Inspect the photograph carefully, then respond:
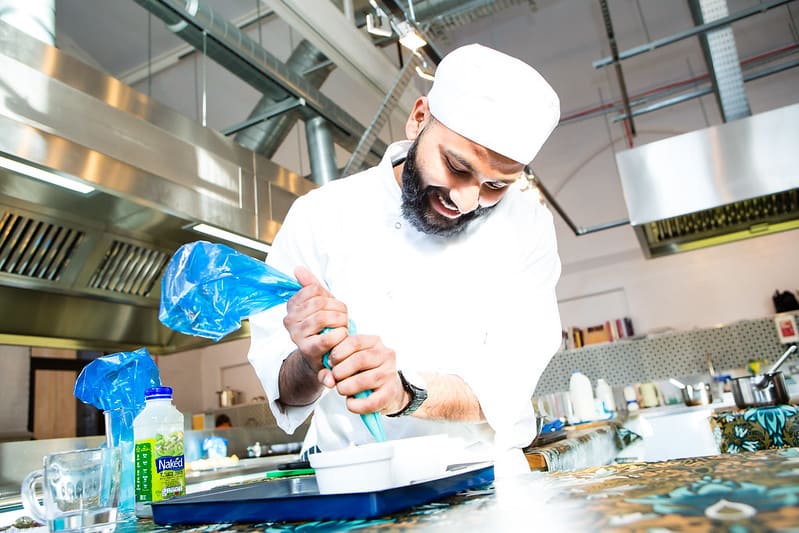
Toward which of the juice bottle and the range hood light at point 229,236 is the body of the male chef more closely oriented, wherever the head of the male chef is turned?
the juice bottle

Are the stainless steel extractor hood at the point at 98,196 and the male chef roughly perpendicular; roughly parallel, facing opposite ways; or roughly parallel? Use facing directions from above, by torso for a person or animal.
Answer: roughly perpendicular

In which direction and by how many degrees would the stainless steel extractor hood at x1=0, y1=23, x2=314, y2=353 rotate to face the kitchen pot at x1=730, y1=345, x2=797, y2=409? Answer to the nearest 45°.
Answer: approximately 45° to its left

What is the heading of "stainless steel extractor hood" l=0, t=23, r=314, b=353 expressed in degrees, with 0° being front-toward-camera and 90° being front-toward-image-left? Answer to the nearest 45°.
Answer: approximately 315°

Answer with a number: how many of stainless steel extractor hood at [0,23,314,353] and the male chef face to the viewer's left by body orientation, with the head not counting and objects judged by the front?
0

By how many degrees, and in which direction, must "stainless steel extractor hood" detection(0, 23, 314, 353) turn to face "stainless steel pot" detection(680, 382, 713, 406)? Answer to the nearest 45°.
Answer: approximately 45° to its left

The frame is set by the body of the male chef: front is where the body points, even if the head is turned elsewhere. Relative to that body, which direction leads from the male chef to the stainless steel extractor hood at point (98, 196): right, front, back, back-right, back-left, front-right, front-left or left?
back-right

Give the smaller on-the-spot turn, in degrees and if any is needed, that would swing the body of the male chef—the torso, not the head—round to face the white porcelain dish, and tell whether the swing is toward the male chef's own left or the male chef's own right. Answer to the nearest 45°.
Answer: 0° — they already face it

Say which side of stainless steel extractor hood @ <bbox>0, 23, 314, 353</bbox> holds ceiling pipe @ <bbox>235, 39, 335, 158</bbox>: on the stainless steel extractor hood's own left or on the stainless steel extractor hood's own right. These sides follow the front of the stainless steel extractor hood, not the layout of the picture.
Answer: on the stainless steel extractor hood's own left

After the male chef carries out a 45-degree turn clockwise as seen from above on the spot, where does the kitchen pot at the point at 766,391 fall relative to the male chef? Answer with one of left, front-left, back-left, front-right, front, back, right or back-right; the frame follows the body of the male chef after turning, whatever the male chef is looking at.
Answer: back
